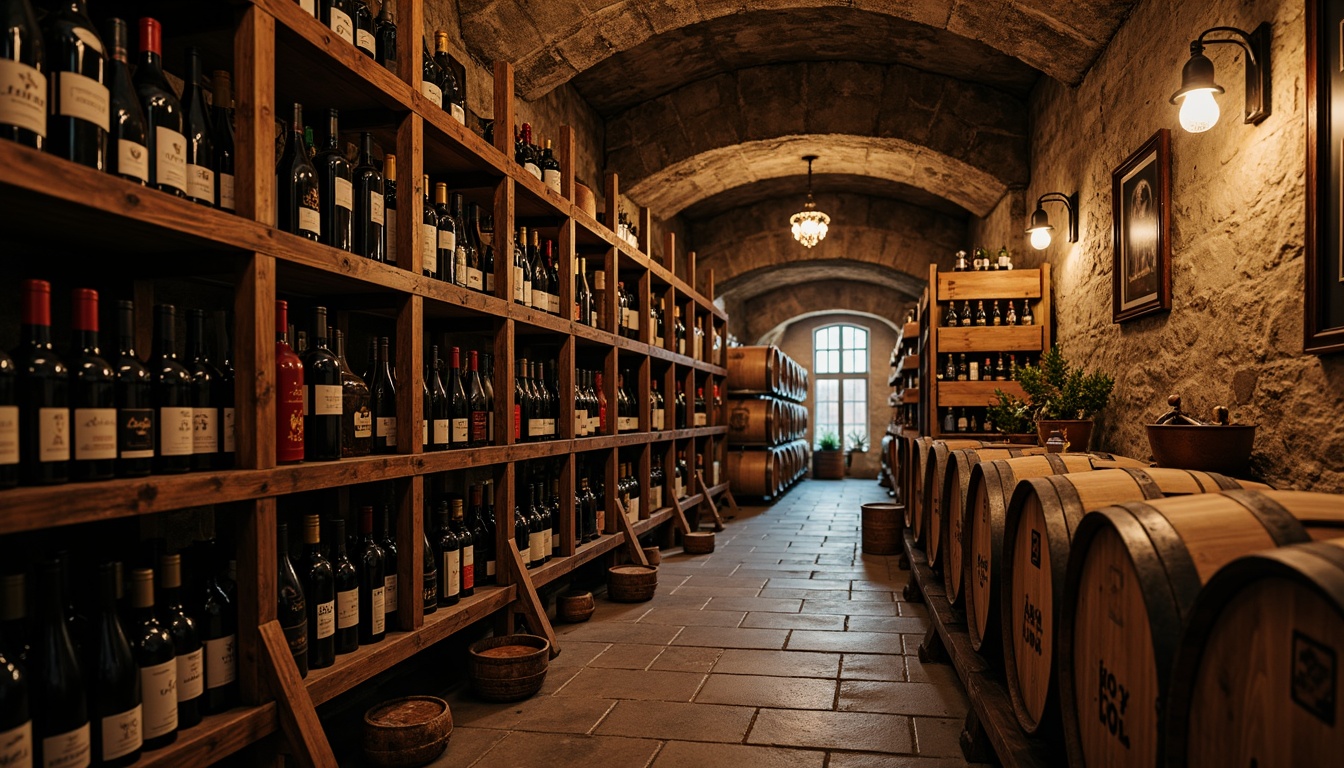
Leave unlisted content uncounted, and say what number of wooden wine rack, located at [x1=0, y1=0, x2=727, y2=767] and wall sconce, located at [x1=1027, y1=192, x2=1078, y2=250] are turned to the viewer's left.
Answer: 1

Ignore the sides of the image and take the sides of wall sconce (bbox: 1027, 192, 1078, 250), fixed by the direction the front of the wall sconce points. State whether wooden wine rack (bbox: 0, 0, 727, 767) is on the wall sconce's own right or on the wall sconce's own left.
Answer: on the wall sconce's own left

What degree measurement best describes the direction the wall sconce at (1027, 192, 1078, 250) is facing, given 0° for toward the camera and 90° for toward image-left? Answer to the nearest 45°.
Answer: approximately 90°

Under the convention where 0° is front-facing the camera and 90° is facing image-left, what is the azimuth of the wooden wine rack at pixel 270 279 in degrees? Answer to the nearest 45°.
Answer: approximately 315°

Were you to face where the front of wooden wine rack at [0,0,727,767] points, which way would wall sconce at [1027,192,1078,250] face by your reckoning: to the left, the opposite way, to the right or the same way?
the opposite way

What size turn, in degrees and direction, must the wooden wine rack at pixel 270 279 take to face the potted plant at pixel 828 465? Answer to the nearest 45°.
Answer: approximately 90° to its left

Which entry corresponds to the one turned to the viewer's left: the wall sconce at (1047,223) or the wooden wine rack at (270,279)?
the wall sconce

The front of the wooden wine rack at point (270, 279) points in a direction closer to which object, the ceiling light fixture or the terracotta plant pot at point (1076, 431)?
the terracotta plant pot

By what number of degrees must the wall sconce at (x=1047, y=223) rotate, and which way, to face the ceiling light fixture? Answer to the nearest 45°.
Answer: approximately 45° to its right

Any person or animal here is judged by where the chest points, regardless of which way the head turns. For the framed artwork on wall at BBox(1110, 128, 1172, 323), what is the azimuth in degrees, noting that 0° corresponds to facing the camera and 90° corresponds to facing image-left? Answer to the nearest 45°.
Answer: approximately 45°

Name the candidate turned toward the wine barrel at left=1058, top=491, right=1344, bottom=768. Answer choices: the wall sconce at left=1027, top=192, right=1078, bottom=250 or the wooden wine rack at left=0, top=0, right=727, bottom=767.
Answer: the wooden wine rack
